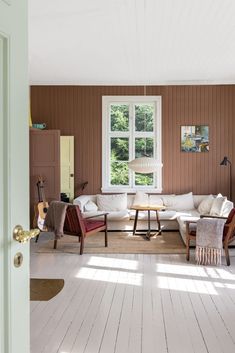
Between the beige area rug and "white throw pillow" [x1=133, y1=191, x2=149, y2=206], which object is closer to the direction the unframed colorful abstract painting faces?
the beige area rug

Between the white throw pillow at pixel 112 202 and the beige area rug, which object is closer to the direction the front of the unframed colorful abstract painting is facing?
the beige area rug

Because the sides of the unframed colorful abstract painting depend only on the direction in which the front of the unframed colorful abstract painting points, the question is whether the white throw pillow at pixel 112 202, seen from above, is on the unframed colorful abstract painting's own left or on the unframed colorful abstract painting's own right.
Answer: on the unframed colorful abstract painting's own right

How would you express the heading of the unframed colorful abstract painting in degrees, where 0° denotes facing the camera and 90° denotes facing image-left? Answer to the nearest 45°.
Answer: approximately 0°

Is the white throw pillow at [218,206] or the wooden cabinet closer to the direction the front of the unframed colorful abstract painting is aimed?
the white throw pillow

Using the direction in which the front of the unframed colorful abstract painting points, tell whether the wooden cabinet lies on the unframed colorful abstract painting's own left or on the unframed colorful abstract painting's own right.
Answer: on the unframed colorful abstract painting's own right

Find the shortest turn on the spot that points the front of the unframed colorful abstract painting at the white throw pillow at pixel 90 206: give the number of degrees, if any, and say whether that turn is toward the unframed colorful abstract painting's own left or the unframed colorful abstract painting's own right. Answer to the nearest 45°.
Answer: approximately 45° to the unframed colorful abstract painting's own right
